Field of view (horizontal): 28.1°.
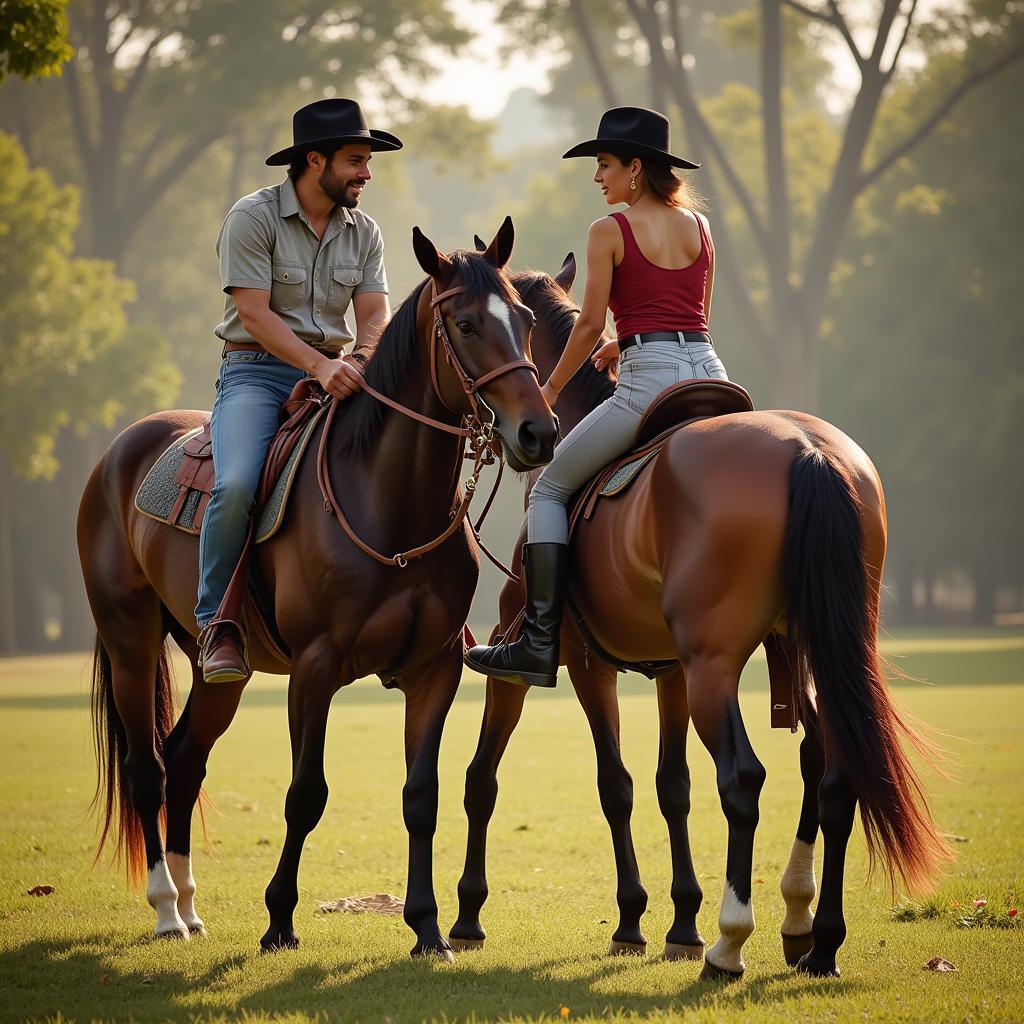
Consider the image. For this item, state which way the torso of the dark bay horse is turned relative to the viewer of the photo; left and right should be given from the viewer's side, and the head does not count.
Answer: facing the viewer and to the right of the viewer

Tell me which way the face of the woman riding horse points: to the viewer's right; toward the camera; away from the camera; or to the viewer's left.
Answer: to the viewer's left

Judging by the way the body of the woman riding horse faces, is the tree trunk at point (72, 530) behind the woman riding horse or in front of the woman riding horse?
in front

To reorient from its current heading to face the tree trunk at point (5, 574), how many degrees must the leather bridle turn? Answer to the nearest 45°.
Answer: approximately 135° to its left

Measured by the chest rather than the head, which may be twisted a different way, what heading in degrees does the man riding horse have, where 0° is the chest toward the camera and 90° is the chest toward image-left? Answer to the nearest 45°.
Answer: approximately 315°

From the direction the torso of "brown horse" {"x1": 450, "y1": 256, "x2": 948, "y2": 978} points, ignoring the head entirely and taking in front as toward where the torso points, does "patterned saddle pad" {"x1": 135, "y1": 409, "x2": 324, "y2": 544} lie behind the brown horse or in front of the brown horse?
in front

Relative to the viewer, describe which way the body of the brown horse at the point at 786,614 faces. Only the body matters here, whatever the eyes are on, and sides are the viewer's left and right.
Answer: facing away from the viewer and to the left of the viewer

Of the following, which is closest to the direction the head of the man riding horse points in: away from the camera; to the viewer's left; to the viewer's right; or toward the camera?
to the viewer's right

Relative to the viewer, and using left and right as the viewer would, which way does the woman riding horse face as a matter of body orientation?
facing away from the viewer and to the left of the viewer

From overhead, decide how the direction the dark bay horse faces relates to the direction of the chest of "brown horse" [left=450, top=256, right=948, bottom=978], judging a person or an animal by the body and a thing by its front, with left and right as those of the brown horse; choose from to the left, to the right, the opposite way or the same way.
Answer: the opposite way

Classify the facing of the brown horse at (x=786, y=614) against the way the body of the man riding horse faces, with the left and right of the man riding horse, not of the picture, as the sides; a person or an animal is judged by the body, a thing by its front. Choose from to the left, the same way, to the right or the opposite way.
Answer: the opposite way

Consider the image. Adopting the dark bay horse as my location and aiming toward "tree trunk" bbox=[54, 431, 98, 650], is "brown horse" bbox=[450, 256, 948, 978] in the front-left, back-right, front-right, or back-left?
back-right
